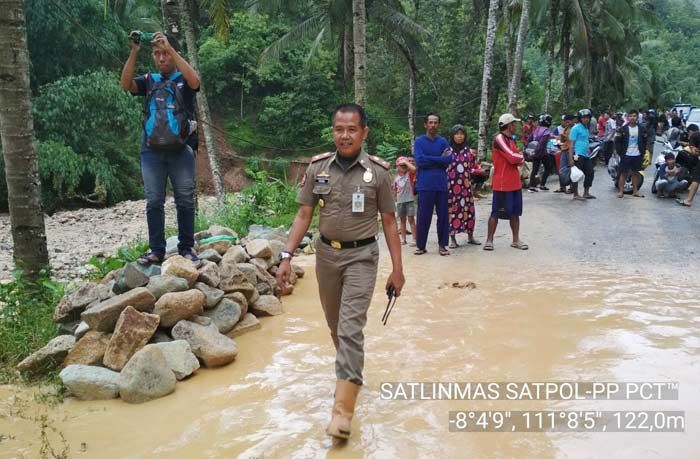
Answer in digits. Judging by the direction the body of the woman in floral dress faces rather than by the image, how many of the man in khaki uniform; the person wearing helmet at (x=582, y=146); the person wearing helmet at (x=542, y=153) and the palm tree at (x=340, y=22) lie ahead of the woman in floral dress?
1

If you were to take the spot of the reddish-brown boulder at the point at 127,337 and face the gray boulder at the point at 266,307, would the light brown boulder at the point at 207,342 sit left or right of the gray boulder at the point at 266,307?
right

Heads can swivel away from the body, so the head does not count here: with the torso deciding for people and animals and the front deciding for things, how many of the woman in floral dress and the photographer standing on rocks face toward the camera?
2

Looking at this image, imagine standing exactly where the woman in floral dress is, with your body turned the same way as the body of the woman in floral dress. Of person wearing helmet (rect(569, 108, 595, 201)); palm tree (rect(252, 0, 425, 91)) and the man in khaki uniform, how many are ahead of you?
1

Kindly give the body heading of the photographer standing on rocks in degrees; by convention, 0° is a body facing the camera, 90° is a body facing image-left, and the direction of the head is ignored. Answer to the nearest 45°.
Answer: approximately 0°

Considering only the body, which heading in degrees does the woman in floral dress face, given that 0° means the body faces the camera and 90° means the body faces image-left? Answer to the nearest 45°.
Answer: approximately 0°

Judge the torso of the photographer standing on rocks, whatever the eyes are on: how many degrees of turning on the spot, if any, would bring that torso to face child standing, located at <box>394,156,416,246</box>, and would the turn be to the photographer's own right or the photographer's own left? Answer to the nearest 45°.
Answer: approximately 135° to the photographer's own left
